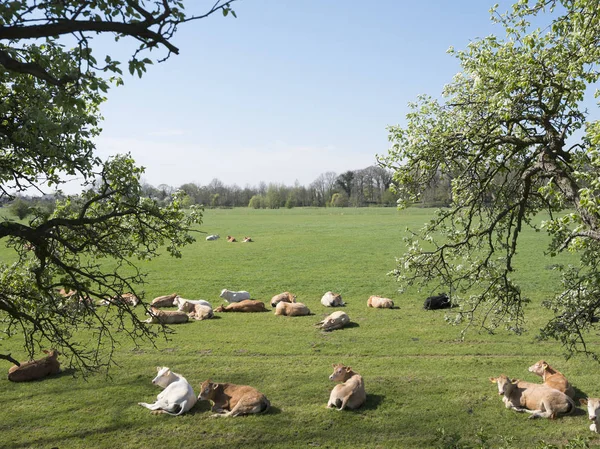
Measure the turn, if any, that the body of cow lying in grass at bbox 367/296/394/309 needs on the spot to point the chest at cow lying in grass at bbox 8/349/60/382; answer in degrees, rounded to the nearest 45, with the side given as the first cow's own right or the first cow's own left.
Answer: approximately 45° to the first cow's own left

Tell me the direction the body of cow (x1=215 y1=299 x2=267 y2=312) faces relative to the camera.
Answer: to the viewer's left

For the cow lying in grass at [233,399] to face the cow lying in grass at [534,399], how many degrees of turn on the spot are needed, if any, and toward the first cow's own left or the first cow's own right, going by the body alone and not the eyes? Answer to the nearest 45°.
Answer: approximately 180°

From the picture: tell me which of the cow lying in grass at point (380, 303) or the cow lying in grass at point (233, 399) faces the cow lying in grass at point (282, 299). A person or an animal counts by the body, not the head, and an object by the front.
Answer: the cow lying in grass at point (380, 303)

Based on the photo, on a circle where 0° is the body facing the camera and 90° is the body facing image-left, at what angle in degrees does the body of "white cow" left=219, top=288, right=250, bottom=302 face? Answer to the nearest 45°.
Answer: approximately 90°

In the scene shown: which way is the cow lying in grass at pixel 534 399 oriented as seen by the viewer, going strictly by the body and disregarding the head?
to the viewer's left

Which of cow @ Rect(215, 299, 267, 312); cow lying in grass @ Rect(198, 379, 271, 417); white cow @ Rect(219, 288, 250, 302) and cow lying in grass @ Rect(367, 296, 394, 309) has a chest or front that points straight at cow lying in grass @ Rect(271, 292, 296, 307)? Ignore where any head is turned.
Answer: cow lying in grass @ Rect(367, 296, 394, 309)

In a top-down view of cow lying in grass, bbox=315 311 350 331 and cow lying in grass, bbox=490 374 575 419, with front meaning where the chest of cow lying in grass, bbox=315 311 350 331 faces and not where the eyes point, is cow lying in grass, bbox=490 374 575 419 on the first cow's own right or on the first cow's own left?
on the first cow's own left

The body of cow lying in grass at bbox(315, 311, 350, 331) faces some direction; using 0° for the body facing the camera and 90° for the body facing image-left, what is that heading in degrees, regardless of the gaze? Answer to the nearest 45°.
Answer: approximately 45°

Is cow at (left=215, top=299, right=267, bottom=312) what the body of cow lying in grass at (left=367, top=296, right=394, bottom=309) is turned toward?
yes

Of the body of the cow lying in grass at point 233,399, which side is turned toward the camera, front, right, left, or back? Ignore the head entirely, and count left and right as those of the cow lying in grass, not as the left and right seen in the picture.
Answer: left

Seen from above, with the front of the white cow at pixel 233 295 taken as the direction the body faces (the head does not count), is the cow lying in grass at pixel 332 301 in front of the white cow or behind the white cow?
behind
